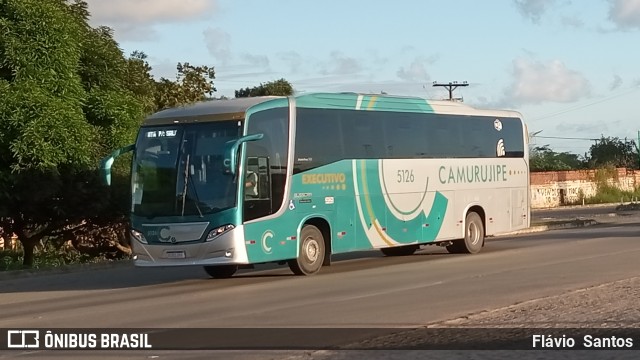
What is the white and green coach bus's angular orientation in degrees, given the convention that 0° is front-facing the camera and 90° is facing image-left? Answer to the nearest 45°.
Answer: approximately 45°

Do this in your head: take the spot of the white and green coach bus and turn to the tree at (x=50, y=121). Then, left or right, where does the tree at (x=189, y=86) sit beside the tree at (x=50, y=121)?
right
